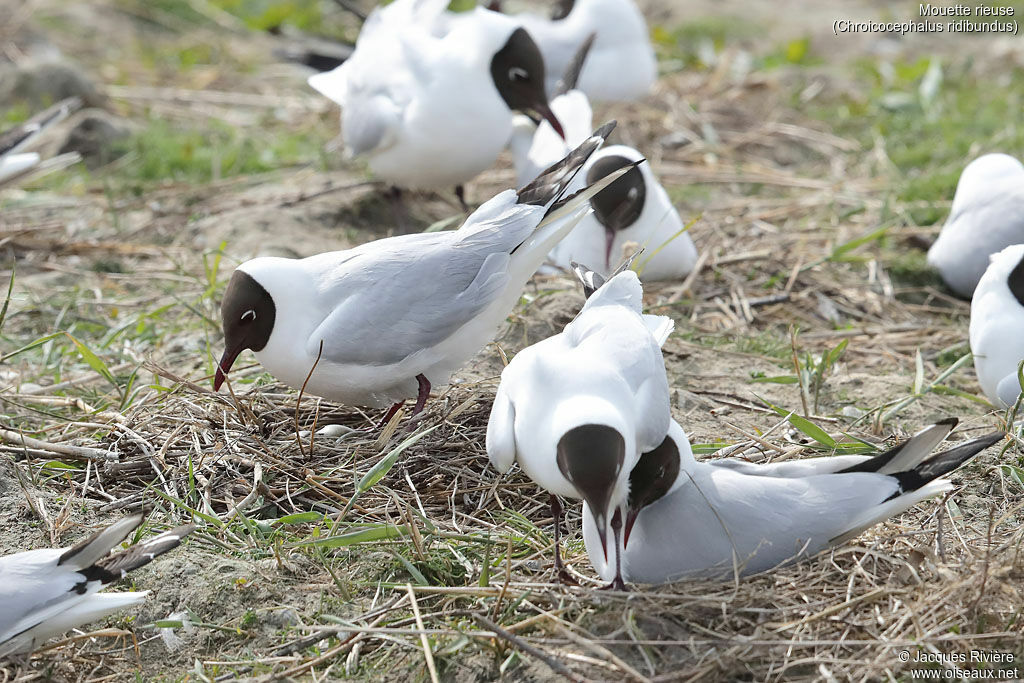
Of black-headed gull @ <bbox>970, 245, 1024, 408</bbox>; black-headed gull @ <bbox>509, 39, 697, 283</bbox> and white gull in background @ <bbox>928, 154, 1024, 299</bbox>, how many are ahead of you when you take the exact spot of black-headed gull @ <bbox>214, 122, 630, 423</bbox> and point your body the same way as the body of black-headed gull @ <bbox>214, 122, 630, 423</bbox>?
0

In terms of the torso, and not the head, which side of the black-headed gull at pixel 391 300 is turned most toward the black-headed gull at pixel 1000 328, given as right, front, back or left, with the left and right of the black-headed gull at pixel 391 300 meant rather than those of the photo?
back

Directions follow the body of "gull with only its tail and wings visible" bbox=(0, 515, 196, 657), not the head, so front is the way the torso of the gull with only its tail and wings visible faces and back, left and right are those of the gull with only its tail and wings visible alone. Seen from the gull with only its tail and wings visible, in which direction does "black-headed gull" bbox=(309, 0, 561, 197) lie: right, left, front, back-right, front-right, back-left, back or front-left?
back-right

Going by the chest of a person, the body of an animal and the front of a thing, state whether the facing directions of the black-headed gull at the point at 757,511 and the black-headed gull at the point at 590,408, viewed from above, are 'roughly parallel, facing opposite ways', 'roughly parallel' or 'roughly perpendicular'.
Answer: roughly perpendicular

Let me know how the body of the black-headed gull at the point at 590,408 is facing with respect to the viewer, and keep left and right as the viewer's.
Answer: facing the viewer

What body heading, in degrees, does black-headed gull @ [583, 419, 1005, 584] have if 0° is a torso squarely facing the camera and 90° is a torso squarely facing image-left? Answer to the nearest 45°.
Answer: approximately 90°

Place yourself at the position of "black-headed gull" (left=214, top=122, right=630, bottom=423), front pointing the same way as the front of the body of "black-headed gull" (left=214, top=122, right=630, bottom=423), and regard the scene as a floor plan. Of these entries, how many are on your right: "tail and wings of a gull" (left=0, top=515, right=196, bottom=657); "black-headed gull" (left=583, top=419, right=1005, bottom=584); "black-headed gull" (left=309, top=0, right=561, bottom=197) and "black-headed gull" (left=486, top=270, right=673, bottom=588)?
1

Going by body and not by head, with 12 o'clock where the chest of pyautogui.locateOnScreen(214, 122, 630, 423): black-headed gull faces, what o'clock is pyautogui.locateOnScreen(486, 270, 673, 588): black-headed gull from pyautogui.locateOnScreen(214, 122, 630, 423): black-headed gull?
pyautogui.locateOnScreen(486, 270, 673, 588): black-headed gull is roughly at 8 o'clock from pyautogui.locateOnScreen(214, 122, 630, 423): black-headed gull.

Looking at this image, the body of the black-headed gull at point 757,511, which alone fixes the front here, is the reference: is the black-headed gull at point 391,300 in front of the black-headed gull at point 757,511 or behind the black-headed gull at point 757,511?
in front

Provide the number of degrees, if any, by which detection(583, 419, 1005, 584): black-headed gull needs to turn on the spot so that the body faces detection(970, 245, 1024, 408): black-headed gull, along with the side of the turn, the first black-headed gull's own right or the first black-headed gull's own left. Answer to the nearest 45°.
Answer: approximately 135° to the first black-headed gull's own right

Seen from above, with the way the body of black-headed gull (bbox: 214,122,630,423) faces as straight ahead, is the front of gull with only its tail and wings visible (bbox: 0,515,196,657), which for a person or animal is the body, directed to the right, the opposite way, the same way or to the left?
the same way

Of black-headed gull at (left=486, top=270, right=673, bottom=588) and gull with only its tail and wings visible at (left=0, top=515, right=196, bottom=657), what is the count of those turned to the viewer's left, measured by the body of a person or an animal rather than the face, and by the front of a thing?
1

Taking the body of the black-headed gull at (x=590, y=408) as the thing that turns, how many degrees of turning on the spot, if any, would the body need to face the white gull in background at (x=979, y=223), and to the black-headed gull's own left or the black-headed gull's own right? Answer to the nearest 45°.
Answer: approximately 135° to the black-headed gull's own left

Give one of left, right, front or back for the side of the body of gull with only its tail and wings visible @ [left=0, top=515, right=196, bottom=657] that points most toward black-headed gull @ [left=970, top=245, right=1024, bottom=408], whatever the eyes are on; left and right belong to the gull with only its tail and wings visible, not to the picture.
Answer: back

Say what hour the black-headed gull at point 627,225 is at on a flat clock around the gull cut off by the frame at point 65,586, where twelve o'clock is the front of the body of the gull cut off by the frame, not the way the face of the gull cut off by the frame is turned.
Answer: The black-headed gull is roughly at 5 o'clock from the gull cut off by the frame.

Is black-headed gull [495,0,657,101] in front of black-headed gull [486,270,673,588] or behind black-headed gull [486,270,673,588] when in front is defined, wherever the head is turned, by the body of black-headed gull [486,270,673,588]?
behind

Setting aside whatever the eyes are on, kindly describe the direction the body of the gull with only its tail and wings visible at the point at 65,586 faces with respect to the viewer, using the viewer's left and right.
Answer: facing to the left of the viewer

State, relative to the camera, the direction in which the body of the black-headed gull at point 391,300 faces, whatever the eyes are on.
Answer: to the viewer's left

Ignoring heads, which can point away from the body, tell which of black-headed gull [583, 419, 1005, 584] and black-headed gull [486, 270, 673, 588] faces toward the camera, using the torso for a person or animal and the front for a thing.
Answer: black-headed gull [486, 270, 673, 588]
